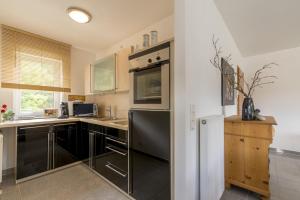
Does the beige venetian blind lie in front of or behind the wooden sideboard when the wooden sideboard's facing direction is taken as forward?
behind

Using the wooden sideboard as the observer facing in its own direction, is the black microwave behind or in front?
behind

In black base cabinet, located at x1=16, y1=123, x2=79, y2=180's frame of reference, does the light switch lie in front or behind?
in front

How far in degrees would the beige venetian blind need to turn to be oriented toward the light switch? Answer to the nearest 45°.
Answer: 0° — it already faces it

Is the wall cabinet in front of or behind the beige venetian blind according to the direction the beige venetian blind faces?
in front

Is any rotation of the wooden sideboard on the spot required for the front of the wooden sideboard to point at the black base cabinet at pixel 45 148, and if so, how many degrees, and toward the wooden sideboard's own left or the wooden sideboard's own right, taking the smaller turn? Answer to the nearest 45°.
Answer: approximately 135° to the wooden sideboard's own right

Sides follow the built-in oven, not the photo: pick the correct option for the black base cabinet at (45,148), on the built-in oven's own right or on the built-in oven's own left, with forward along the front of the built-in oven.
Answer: on the built-in oven's own right
